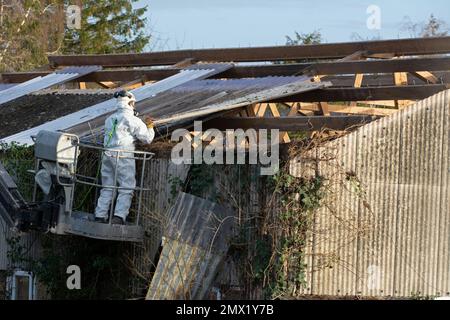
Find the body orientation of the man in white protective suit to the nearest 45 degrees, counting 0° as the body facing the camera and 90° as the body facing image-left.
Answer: approximately 225°

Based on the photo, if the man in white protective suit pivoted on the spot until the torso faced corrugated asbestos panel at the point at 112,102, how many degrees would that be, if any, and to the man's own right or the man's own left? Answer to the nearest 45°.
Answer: approximately 45° to the man's own left

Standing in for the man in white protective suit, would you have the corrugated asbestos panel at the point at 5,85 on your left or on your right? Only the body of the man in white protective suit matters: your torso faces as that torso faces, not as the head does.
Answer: on your left

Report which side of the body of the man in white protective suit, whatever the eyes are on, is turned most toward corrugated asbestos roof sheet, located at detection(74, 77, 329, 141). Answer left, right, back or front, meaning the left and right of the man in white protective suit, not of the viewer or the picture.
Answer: front
